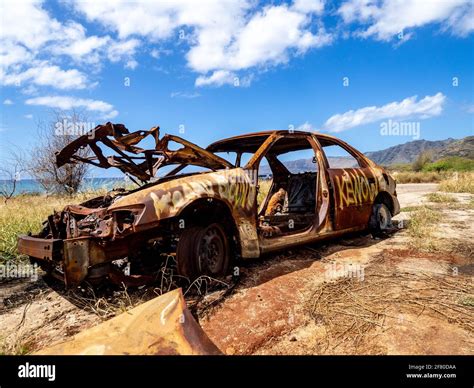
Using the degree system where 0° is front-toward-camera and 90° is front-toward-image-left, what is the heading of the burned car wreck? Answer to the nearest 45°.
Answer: approximately 45°

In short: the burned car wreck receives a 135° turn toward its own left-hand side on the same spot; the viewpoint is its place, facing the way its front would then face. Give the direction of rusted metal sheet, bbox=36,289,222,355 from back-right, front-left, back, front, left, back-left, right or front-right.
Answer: right
